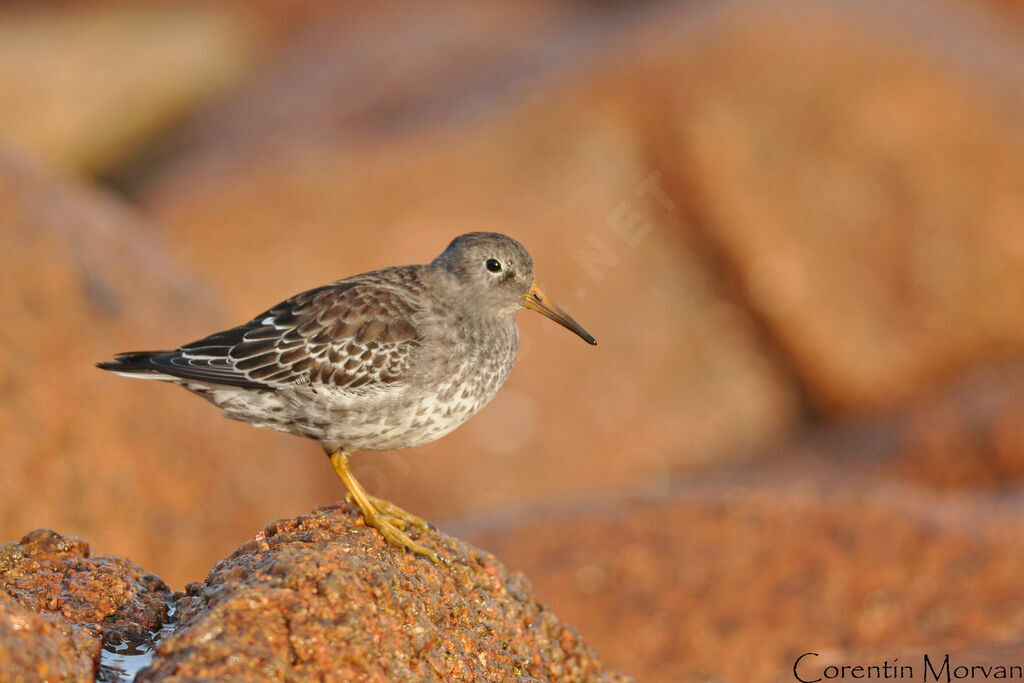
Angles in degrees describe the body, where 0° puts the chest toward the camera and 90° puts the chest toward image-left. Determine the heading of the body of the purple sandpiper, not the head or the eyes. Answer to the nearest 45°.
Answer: approximately 270°

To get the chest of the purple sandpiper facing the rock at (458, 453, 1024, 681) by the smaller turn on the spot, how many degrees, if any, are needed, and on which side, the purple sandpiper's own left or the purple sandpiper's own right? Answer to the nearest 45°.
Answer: approximately 45° to the purple sandpiper's own left

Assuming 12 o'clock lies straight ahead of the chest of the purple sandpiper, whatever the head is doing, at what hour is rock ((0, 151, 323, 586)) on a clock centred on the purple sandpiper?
The rock is roughly at 8 o'clock from the purple sandpiper.
